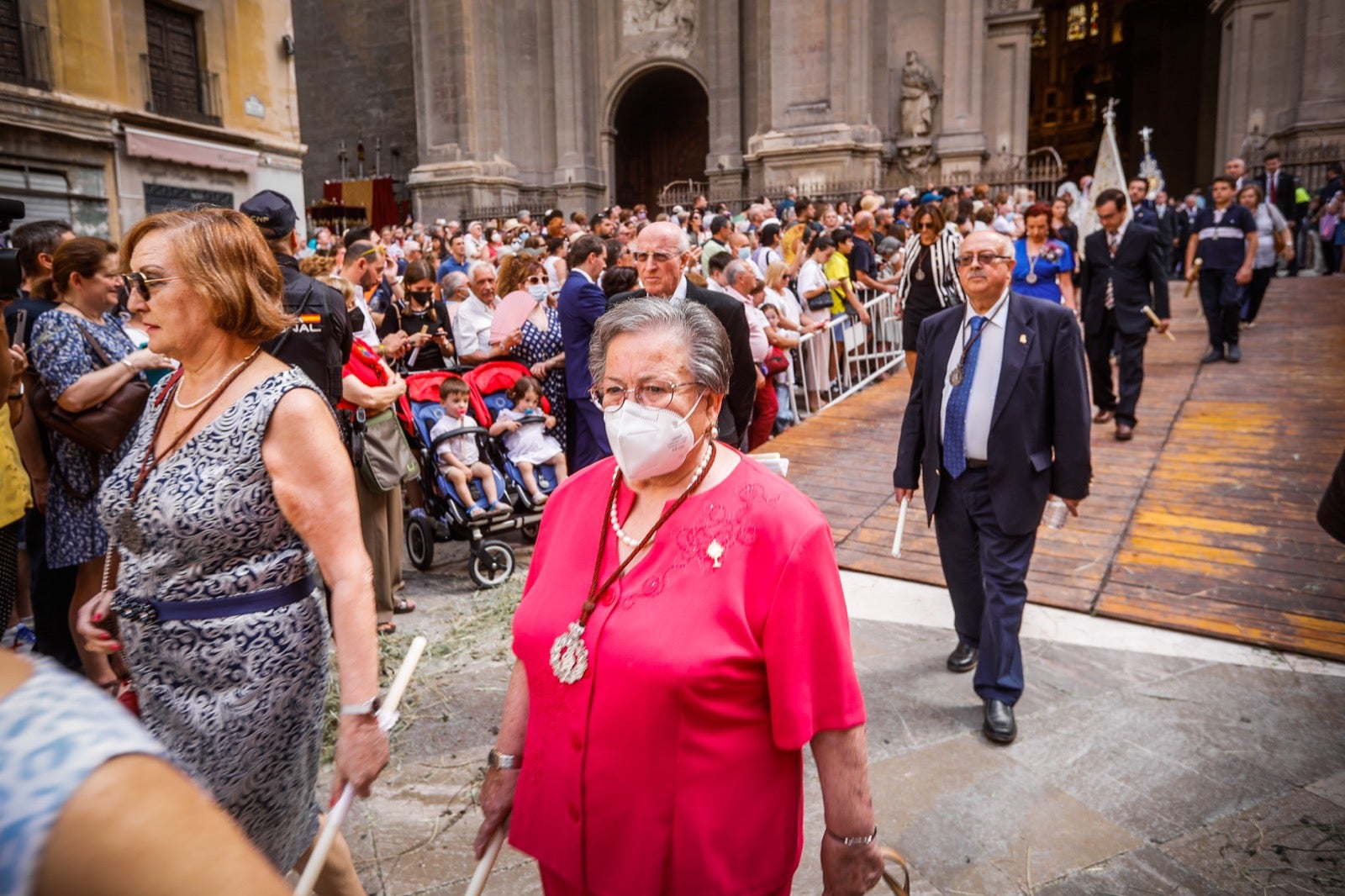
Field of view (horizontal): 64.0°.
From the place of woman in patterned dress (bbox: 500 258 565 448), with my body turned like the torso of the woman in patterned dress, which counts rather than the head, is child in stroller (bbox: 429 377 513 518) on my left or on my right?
on my right

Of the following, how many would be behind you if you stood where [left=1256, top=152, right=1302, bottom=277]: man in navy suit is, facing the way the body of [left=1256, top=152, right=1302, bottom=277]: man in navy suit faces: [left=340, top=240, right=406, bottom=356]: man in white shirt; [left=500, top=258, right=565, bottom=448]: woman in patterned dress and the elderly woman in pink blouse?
0

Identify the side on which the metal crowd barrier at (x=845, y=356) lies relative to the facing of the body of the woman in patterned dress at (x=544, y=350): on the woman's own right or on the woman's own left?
on the woman's own left

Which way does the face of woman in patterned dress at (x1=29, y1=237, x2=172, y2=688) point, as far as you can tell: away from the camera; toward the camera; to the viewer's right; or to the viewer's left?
to the viewer's right

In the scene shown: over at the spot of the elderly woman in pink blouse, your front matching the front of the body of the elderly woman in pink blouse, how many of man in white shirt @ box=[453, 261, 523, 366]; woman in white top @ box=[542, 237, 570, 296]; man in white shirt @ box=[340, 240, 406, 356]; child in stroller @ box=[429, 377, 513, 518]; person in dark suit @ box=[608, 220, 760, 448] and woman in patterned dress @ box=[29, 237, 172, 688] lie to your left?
0

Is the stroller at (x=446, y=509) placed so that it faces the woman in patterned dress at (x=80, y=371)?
no

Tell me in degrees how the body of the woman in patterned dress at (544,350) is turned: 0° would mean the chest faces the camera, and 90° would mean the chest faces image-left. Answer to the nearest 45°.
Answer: approximately 315°

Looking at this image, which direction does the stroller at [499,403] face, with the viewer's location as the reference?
facing the viewer and to the right of the viewer

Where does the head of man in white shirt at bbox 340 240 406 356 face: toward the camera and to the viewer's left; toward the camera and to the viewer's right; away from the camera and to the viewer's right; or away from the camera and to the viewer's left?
toward the camera and to the viewer's right

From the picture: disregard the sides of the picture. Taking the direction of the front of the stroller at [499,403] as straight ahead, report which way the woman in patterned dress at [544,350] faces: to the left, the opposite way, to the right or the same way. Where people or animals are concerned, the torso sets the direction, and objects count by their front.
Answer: the same way

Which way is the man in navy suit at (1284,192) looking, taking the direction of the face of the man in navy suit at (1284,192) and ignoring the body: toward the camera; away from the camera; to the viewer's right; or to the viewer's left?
toward the camera

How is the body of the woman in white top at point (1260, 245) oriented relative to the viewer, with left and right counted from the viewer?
facing the viewer and to the left of the viewer

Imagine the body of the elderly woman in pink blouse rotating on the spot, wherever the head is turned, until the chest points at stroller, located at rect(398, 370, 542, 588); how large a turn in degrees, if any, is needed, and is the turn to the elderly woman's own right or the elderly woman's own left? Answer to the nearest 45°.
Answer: approximately 135° to the elderly woman's own right

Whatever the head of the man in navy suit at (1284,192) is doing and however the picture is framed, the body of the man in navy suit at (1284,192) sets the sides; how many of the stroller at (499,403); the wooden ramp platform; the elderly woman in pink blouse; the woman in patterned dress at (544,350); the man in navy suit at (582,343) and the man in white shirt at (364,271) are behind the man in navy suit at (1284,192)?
0
